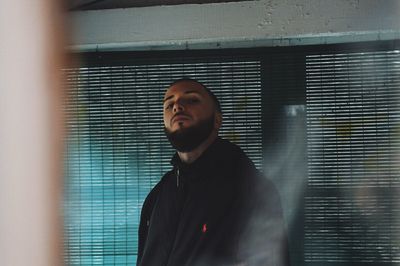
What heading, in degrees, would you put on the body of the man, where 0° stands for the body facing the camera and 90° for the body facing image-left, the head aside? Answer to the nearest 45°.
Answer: approximately 45°

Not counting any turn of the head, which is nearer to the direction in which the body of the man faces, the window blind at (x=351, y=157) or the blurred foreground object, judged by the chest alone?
the blurred foreground object

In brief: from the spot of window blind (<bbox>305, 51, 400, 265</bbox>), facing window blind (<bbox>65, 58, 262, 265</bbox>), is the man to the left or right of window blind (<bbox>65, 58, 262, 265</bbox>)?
left

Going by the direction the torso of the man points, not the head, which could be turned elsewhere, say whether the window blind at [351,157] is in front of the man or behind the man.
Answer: behind

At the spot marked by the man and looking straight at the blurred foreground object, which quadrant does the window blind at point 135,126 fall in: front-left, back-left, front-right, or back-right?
back-right

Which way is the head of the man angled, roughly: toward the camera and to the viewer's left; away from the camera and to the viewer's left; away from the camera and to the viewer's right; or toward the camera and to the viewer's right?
toward the camera and to the viewer's left

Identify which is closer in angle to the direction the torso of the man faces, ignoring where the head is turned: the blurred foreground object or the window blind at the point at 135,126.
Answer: the blurred foreground object

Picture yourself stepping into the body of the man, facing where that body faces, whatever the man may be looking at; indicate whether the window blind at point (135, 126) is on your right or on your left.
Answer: on your right
